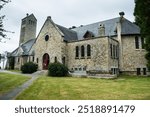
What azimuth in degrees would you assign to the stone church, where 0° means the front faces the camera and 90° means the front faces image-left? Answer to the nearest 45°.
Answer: approximately 45°

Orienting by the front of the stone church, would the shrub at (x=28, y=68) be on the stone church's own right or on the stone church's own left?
on the stone church's own right

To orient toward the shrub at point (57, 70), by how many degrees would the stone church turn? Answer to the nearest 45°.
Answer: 0° — it already faces it
